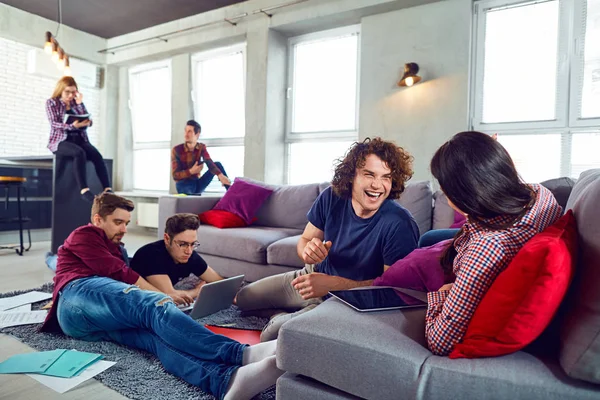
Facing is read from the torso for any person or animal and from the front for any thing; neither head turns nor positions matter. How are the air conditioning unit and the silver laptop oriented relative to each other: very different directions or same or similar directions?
very different directions

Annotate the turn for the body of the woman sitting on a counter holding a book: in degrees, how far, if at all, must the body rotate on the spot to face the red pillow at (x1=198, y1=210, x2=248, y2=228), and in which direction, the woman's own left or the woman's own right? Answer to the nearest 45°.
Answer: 0° — they already face it

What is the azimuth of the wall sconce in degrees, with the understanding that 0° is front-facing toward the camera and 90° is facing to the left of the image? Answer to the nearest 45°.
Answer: approximately 45°

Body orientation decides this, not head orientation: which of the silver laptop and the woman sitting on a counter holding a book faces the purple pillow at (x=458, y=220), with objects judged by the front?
the woman sitting on a counter holding a book

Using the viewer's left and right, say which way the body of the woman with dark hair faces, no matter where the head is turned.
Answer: facing away from the viewer and to the left of the viewer

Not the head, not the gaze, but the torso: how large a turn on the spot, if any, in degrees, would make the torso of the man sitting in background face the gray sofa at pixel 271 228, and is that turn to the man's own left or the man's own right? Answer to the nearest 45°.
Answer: approximately 45° to the man's own right

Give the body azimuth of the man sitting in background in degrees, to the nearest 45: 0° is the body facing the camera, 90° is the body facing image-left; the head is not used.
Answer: approximately 315°
